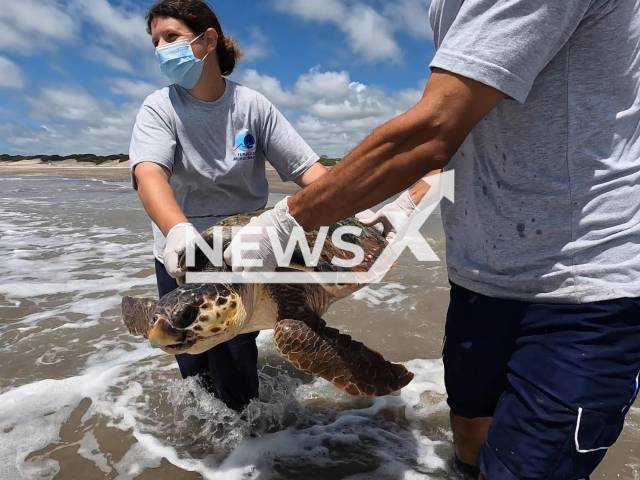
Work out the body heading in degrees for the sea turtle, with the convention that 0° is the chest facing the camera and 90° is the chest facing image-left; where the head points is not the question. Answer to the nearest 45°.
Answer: approximately 45°
